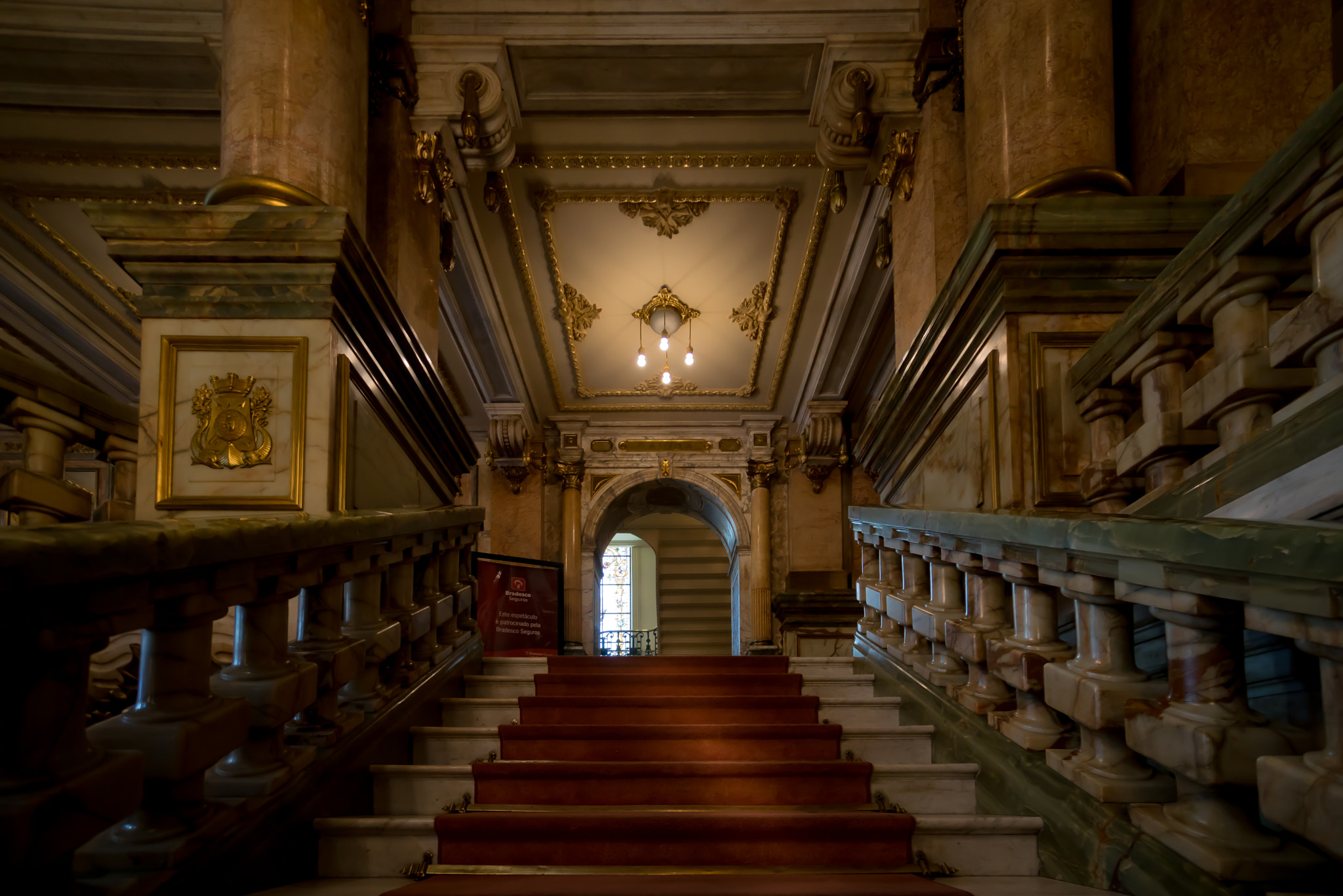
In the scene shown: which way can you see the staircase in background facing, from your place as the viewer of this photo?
facing the viewer

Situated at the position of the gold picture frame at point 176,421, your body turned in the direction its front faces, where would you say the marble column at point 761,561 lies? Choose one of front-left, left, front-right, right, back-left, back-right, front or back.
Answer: back-left

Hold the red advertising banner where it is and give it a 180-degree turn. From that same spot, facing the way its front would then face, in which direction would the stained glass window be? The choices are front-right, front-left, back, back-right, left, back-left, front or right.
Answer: front

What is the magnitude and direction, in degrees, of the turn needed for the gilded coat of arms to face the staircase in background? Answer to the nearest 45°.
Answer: approximately 135° to its left

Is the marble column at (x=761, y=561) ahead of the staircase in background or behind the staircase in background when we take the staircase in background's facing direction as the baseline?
ahead

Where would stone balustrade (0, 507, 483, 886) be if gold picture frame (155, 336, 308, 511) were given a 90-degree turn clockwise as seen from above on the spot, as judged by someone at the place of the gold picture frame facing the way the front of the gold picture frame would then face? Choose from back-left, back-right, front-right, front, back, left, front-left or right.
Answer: left

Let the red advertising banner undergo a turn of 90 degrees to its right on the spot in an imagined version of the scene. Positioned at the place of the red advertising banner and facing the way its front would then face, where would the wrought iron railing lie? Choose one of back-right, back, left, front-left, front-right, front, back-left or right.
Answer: right

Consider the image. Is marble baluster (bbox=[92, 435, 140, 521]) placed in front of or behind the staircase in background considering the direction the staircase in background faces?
in front

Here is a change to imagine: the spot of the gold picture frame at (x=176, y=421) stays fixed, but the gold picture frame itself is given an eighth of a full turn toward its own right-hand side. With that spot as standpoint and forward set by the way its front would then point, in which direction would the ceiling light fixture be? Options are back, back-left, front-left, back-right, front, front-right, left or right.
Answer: back

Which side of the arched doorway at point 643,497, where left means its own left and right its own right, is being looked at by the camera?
front

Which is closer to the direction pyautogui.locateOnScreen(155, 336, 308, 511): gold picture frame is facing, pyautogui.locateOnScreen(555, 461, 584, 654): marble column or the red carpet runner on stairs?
the red carpet runner on stairs

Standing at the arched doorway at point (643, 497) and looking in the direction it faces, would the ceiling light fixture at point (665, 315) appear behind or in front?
in front

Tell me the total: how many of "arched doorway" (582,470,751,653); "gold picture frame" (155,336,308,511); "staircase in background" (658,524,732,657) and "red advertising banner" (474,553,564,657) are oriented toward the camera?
4
